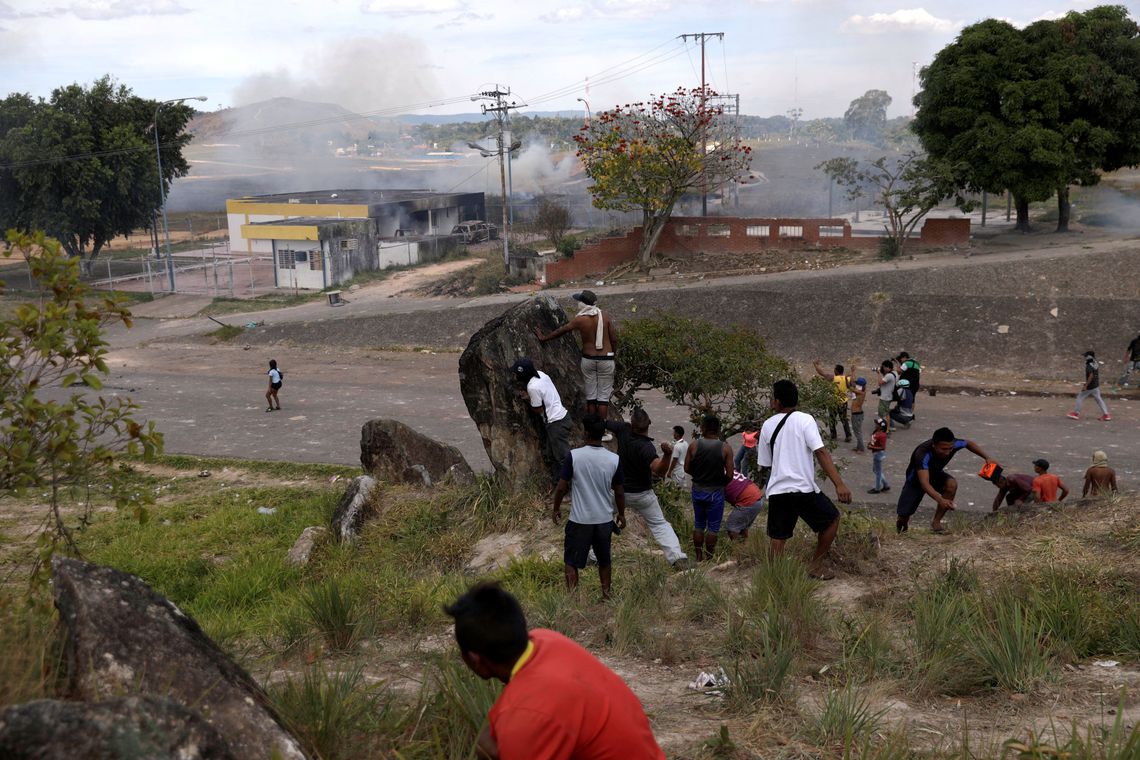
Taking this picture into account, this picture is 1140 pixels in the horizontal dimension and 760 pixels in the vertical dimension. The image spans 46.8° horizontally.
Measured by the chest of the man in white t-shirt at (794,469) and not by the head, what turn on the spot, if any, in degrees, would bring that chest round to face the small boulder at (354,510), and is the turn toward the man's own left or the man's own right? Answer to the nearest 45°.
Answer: approximately 45° to the man's own left

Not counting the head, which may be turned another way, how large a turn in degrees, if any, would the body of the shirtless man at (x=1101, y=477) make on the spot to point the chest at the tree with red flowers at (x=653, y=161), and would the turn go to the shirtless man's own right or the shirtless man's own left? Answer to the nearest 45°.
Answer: approximately 45° to the shirtless man's own left

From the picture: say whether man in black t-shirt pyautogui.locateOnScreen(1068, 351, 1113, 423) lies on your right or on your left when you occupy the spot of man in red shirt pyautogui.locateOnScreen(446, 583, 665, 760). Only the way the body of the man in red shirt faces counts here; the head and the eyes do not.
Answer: on your right

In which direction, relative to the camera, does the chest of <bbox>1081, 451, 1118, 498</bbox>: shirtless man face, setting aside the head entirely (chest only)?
away from the camera

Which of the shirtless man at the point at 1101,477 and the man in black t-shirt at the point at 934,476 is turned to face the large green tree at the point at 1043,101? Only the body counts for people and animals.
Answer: the shirtless man

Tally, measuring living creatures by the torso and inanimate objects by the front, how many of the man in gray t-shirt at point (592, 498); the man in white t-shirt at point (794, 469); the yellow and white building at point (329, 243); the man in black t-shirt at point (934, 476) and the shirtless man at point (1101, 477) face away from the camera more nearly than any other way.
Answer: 3

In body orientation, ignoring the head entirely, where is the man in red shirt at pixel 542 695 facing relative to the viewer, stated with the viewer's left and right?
facing away from the viewer and to the left of the viewer

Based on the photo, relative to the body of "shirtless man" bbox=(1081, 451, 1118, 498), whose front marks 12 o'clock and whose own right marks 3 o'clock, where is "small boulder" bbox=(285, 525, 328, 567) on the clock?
The small boulder is roughly at 8 o'clock from the shirtless man.

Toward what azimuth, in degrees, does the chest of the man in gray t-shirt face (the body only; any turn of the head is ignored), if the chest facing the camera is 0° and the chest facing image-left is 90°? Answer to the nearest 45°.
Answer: approximately 180°

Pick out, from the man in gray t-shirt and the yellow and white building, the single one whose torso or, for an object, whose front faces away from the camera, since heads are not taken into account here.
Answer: the man in gray t-shirt

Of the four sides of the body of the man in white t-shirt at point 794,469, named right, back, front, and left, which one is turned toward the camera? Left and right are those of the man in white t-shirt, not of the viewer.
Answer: back

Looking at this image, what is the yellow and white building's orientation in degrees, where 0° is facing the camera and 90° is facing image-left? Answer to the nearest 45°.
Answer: approximately 45°

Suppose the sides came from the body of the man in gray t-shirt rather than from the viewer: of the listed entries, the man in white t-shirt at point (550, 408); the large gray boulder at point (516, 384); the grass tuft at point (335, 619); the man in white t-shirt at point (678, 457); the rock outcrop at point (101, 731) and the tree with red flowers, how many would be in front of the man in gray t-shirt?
4
